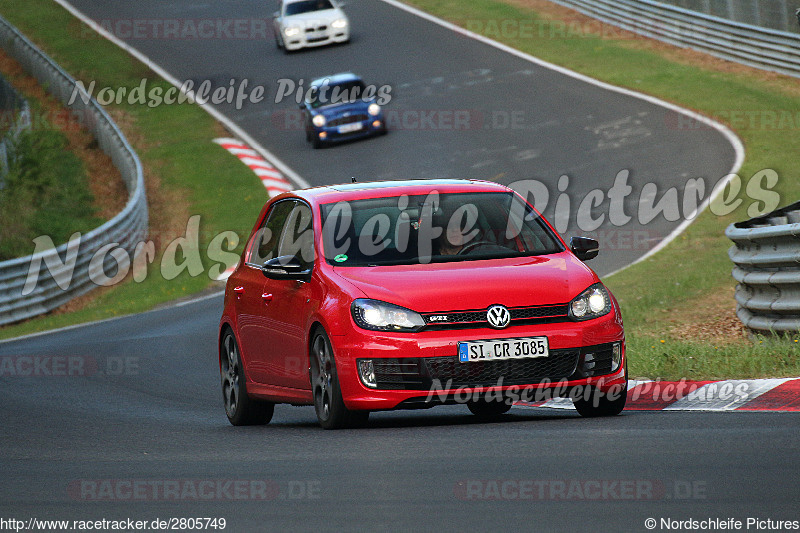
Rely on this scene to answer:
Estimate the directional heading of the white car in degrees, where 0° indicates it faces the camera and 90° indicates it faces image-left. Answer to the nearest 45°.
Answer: approximately 0°

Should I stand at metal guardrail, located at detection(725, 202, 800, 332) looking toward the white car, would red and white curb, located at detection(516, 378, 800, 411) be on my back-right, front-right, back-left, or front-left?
back-left

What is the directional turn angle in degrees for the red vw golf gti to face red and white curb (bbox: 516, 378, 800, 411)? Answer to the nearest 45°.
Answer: approximately 45° to its left

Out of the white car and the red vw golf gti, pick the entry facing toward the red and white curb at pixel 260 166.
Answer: the white car

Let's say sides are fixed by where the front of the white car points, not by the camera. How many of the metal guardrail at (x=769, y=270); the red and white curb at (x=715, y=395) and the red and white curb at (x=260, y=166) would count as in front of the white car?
3

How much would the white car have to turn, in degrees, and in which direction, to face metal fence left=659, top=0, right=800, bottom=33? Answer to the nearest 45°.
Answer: approximately 45° to its left

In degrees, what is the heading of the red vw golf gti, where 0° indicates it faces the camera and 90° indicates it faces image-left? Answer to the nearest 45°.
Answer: approximately 315°

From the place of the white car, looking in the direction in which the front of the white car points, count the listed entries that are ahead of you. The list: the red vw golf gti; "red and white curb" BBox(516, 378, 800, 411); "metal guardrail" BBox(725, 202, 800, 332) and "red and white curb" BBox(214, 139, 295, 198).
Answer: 4

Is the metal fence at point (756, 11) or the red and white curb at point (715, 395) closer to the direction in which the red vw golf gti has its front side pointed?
the red and white curb

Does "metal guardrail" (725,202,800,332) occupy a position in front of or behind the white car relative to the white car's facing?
in front

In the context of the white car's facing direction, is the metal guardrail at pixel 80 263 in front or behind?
in front

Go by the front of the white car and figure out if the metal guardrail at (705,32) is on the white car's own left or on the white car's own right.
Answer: on the white car's own left

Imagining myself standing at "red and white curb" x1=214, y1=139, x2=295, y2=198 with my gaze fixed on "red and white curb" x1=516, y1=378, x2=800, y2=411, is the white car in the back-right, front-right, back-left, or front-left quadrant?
back-left
